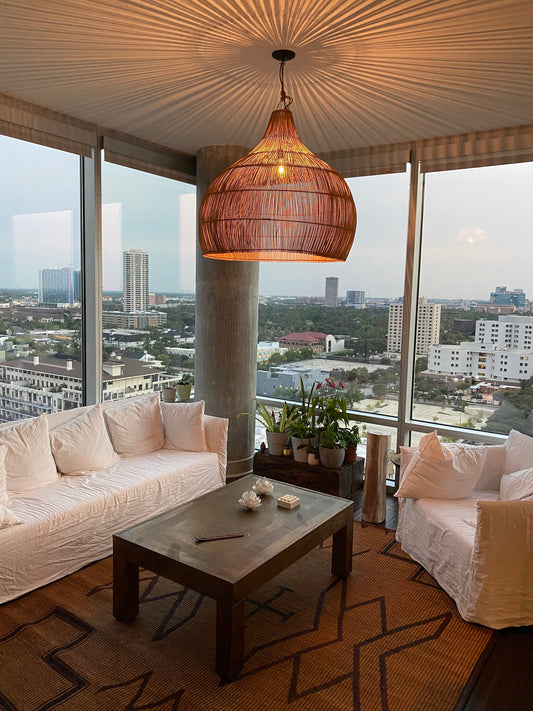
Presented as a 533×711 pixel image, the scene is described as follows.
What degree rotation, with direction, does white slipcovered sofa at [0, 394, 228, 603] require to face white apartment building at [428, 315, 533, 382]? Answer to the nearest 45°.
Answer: approximately 45° to its left

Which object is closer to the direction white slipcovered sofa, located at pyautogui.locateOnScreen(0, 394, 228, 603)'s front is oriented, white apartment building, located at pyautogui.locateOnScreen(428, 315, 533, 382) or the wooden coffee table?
the wooden coffee table

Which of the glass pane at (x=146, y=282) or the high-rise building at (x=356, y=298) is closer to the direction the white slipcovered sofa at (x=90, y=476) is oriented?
the high-rise building

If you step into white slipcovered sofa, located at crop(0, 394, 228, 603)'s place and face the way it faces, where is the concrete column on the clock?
The concrete column is roughly at 9 o'clock from the white slipcovered sofa.

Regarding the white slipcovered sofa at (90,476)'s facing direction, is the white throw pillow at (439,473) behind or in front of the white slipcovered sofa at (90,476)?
in front

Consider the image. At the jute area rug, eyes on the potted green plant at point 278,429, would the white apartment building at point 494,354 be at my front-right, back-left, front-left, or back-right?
front-right

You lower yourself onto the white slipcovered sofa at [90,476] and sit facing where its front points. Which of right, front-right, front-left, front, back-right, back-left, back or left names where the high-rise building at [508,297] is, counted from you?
front-left

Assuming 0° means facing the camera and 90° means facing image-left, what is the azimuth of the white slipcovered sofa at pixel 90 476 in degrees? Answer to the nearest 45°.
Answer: approximately 315°

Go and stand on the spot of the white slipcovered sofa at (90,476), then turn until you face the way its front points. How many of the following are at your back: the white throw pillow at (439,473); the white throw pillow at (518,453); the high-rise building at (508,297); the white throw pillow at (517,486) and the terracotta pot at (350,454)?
0

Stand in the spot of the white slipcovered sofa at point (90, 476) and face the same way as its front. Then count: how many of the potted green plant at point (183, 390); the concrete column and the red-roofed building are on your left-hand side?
3

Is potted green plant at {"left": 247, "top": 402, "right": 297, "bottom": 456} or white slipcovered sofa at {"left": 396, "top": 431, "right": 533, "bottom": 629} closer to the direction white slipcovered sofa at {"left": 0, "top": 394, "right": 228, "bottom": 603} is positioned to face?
the white slipcovered sofa

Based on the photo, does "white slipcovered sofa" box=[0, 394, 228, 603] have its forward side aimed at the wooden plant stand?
no

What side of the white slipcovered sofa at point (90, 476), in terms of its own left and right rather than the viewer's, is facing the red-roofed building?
left

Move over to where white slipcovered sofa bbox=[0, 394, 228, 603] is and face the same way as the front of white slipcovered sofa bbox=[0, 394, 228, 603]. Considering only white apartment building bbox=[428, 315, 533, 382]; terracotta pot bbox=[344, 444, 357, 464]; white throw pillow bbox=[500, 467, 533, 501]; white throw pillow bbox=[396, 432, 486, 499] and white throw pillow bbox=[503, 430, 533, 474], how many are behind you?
0

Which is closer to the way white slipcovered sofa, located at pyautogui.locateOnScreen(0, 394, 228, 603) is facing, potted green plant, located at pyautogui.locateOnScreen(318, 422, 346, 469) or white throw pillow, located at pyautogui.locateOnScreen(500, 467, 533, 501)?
the white throw pillow
